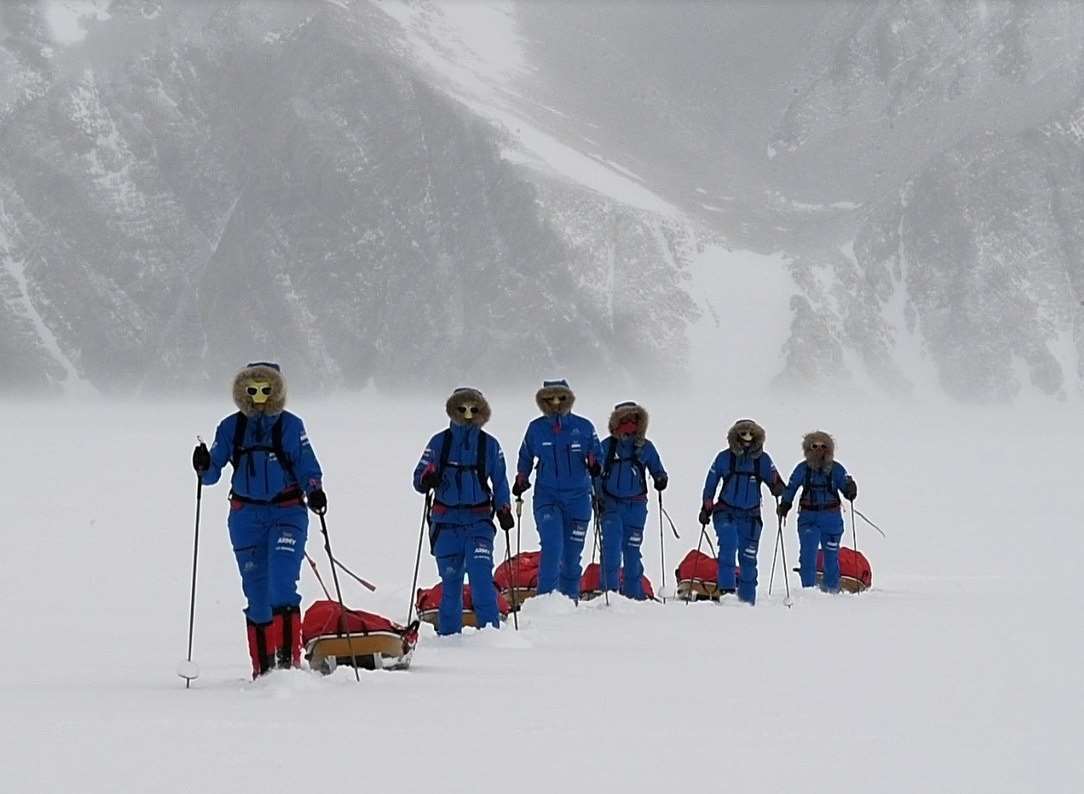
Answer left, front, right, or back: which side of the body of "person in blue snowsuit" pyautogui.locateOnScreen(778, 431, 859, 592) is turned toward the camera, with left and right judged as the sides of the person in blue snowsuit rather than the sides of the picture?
front

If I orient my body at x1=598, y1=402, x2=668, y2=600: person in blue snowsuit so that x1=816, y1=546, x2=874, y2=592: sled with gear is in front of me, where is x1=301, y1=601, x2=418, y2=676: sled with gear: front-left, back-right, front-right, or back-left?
back-right

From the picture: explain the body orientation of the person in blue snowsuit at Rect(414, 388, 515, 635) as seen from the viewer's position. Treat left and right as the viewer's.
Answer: facing the viewer

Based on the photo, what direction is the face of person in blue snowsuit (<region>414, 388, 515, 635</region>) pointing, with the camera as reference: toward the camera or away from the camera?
toward the camera

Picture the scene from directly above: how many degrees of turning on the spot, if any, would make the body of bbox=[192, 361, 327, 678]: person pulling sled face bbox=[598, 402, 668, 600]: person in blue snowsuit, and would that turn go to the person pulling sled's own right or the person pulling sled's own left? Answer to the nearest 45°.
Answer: approximately 135° to the person pulling sled's own left

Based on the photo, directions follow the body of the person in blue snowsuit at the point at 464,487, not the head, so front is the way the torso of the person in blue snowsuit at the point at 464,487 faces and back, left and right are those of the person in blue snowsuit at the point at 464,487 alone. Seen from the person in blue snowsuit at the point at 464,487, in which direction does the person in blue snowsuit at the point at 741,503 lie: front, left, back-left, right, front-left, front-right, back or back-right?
back-left

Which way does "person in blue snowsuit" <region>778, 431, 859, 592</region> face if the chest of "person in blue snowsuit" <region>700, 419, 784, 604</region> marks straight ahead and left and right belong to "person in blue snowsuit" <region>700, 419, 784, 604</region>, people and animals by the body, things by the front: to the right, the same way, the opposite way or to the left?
the same way

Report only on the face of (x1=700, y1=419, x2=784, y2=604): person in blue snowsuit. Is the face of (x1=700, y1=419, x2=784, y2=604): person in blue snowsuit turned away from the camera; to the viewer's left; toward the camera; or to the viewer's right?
toward the camera

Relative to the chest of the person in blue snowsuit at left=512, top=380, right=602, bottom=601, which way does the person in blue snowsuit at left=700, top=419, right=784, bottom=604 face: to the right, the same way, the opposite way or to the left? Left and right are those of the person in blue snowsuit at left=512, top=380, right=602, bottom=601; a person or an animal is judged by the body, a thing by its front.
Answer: the same way

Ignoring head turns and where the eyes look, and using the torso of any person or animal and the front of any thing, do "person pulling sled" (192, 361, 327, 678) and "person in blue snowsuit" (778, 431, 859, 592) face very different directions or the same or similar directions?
same or similar directions

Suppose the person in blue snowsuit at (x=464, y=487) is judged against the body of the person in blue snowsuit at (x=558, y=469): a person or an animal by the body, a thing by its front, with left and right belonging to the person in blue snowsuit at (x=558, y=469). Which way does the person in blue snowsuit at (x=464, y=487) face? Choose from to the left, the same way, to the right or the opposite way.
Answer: the same way

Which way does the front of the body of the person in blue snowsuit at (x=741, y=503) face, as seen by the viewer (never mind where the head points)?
toward the camera

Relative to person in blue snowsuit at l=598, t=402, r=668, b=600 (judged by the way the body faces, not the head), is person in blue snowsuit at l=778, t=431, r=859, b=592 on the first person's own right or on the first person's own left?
on the first person's own left

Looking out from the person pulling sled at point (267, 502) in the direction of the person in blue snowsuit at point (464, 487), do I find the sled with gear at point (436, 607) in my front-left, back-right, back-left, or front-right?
front-left

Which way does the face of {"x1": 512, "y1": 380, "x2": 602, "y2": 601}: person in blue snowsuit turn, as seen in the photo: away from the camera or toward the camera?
toward the camera

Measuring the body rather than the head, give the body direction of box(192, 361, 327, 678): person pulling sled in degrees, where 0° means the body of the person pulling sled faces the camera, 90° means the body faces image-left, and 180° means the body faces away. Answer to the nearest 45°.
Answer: approximately 0°

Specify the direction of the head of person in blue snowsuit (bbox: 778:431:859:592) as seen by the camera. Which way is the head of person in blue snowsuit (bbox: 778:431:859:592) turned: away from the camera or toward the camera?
toward the camera

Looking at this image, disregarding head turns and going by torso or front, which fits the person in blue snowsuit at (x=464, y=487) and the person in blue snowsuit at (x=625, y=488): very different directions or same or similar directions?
same or similar directions

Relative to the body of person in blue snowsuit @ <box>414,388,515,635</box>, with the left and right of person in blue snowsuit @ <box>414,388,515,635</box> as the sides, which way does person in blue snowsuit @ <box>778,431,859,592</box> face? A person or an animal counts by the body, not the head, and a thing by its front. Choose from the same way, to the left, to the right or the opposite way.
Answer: the same way
